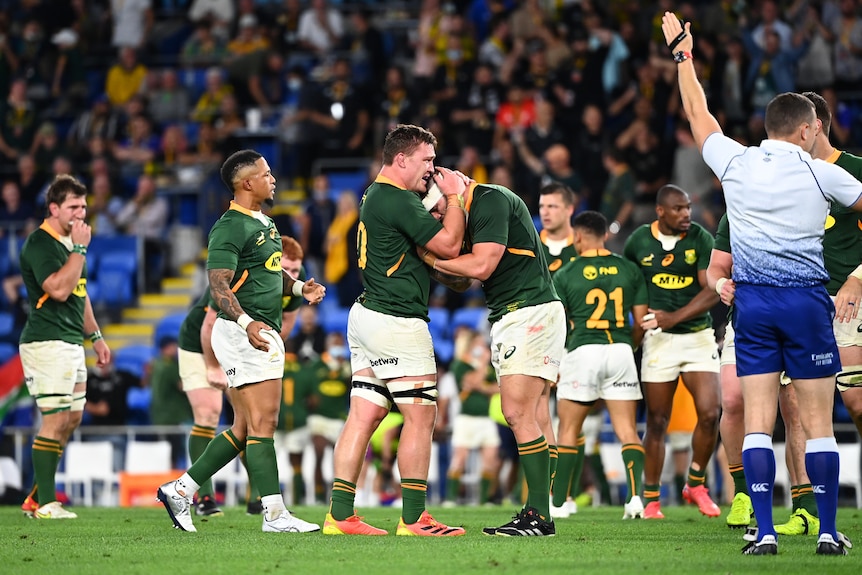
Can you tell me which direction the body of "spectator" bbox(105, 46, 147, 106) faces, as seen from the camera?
toward the camera

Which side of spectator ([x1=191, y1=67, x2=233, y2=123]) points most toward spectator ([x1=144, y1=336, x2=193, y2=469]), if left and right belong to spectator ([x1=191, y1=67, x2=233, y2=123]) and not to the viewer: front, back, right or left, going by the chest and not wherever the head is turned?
front

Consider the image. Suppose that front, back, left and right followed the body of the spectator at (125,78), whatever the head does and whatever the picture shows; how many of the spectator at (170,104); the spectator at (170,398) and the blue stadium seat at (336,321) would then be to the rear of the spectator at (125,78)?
0

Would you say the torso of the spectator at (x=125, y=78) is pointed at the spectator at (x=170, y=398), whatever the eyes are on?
yes

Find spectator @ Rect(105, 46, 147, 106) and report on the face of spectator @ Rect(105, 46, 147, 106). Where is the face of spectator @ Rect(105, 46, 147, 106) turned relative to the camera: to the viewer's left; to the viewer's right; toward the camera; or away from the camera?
toward the camera

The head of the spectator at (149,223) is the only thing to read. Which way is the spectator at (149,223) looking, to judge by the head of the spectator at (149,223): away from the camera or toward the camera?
toward the camera

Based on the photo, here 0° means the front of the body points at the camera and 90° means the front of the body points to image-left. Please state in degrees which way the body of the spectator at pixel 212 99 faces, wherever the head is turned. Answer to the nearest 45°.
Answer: approximately 0°

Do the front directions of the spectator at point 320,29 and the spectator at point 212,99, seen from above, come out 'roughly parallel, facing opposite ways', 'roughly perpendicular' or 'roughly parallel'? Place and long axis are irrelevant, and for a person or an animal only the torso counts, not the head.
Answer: roughly parallel

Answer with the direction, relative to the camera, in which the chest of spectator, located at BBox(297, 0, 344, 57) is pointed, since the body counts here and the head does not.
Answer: toward the camera

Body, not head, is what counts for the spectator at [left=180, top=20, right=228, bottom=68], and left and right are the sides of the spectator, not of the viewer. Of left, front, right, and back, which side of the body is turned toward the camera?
front

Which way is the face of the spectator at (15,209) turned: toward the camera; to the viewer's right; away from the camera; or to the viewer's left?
toward the camera

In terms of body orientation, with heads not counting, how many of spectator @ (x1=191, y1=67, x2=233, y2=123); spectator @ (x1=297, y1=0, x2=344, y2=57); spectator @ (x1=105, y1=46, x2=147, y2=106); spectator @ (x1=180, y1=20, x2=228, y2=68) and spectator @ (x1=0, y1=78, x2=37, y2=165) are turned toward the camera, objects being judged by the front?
5

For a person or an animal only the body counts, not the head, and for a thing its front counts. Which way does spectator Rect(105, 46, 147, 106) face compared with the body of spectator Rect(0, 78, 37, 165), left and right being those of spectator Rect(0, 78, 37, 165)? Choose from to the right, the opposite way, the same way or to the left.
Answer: the same way

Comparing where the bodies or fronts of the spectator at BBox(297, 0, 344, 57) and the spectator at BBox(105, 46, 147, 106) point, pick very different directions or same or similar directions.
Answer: same or similar directions

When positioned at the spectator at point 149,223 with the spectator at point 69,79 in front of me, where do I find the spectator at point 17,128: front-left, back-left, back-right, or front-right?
front-left
